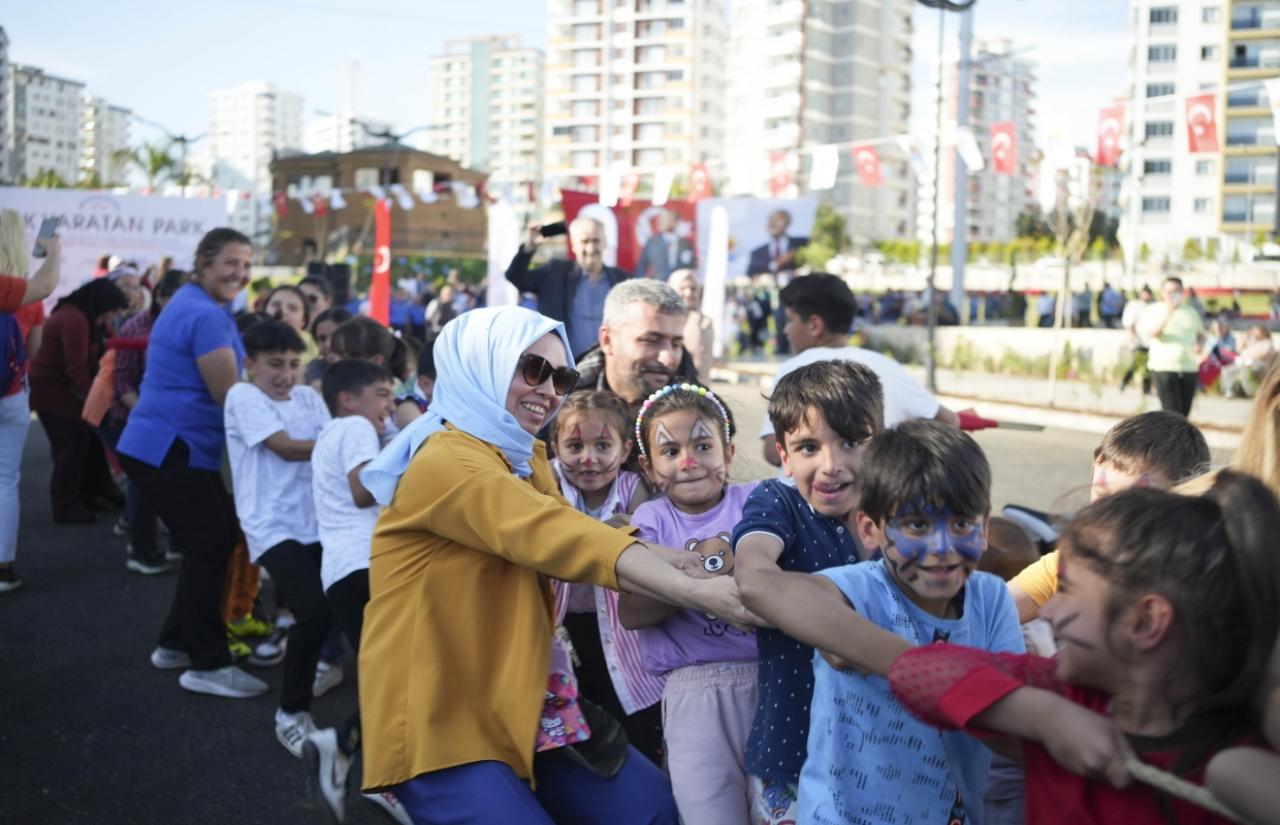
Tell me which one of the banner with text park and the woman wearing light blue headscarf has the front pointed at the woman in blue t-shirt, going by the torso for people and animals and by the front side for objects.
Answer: the banner with text park

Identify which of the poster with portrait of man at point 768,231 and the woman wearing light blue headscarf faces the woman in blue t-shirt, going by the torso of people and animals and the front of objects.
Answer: the poster with portrait of man

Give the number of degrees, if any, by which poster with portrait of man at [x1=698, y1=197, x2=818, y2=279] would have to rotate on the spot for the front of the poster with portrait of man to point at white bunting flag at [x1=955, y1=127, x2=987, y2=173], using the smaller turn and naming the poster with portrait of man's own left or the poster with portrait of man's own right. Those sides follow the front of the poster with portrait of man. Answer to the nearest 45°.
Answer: approximately 135° to the poster with portrait of man's own left

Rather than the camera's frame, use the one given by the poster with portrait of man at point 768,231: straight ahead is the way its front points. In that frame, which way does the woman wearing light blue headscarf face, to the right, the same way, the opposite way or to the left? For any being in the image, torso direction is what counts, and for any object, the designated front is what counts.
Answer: to the left

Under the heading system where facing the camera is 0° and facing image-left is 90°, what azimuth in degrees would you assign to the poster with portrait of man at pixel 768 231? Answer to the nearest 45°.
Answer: approximately 0°

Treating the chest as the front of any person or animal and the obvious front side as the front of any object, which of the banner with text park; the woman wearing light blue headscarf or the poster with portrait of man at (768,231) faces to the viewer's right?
the woman wearing light blue headscarf

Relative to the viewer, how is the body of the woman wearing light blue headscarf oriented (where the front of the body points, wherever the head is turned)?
to the viewer's right
